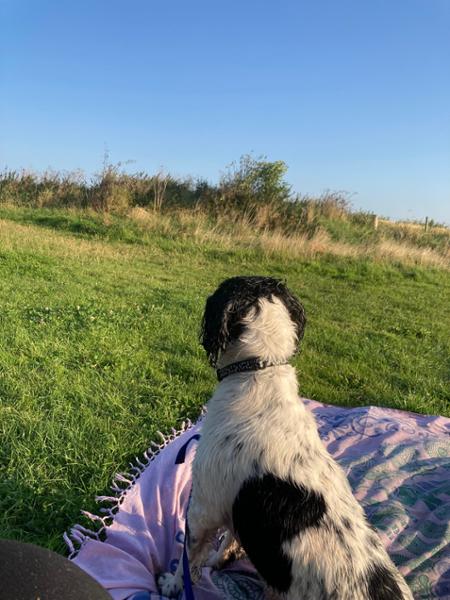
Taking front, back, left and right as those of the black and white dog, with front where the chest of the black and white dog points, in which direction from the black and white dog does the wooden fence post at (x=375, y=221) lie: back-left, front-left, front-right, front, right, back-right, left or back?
front-right

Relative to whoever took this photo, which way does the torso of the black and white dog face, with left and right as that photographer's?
facing away from the viewer and to the left of the viewer
